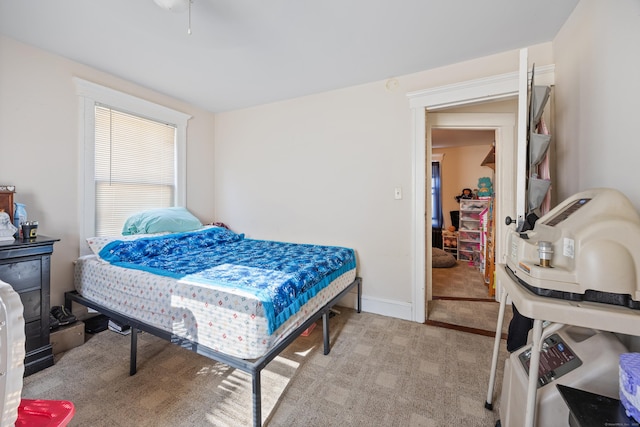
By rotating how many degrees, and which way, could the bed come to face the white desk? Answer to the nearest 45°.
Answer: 0° — it already faces it

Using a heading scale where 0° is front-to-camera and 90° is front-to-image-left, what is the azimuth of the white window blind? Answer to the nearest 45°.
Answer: approximately 315°

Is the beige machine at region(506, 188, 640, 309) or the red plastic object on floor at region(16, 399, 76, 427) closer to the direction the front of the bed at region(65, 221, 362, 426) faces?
the beige machine

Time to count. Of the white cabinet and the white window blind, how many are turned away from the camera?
0

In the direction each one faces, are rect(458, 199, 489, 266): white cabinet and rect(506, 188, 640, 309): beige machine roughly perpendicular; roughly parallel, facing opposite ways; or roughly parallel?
roughly perpendicular

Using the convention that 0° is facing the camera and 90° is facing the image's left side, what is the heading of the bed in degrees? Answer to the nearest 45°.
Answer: approximately 315°

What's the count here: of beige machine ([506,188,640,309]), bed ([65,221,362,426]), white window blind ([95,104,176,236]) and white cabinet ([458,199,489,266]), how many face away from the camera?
0

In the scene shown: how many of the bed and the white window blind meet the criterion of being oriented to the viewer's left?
0

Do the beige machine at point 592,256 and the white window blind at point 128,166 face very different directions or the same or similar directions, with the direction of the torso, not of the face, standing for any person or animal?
very different directions

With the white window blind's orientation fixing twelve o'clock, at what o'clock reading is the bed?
The bed is roughly at 1 o'clock from the white window blind.

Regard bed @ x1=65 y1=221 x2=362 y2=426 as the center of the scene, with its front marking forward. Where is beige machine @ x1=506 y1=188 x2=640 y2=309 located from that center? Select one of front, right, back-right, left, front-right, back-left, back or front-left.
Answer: front

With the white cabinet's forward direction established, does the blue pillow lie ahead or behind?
ahead
